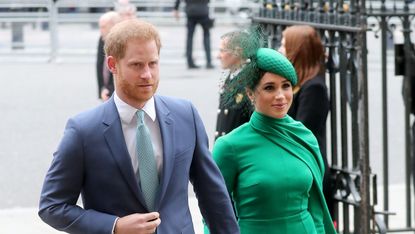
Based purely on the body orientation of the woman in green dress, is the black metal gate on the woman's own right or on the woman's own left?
on the woman's own left

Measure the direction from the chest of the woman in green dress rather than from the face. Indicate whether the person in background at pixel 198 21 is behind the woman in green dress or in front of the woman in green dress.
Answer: behind

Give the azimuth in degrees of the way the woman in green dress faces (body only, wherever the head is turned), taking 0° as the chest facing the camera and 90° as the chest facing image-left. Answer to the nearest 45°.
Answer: approximately 315°

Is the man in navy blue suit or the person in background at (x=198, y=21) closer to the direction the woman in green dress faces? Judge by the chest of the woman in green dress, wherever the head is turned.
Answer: the man in navy blue suit

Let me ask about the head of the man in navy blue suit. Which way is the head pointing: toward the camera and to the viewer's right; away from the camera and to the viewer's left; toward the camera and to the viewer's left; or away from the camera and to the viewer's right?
toward the camera and to the viewer's right

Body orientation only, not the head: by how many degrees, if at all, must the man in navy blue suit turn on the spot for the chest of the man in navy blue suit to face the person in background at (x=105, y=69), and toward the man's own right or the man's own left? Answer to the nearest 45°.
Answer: approximately 135° to the man's own left

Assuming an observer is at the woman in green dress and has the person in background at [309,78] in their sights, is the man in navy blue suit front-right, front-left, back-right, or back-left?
back-left
